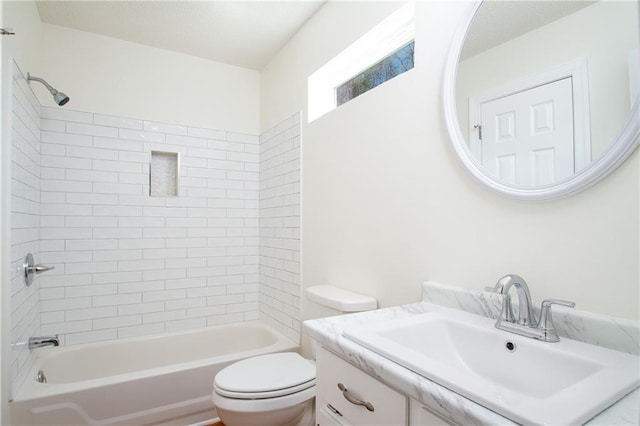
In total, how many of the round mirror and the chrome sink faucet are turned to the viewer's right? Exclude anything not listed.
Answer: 0

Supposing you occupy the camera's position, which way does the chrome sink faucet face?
facing the viewer and to the left of the viewer

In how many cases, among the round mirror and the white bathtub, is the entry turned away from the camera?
0

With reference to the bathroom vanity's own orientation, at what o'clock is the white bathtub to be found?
The white bathtub is roughly at 2 o'clock from the bathroom vanity.

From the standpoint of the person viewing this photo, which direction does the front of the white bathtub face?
facing the viewer

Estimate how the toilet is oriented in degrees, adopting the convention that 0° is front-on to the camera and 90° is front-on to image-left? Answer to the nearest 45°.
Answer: approximately 45°

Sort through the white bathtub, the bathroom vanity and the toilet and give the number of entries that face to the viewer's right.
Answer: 0

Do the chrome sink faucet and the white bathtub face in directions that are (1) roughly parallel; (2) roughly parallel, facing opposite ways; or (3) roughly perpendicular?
roughly perpendicular

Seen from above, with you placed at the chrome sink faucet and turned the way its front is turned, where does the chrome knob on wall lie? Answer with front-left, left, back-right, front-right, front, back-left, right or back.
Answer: front-right

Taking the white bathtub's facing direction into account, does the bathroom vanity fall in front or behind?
in front
